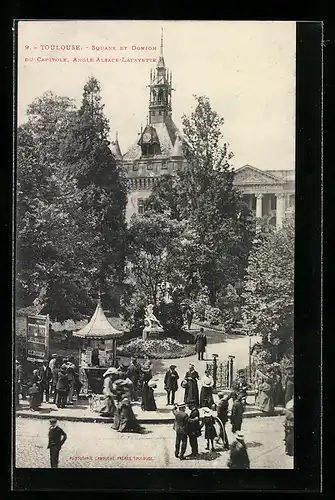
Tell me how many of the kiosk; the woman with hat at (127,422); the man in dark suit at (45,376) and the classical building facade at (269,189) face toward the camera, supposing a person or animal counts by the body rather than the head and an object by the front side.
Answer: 3

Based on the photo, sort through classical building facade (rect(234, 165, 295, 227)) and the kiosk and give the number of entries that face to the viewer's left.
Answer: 0

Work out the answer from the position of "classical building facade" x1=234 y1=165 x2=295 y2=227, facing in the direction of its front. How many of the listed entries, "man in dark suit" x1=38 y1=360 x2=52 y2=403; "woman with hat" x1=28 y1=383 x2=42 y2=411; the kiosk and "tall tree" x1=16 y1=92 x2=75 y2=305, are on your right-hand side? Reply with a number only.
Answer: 4
